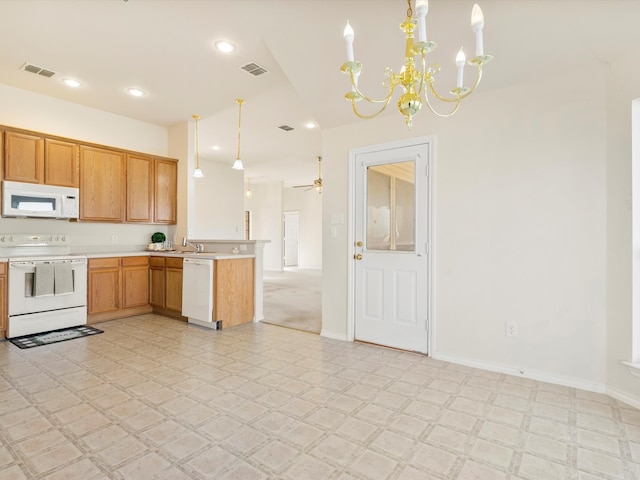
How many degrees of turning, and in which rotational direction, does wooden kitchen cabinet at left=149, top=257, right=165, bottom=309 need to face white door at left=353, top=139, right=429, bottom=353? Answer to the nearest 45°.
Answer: approximately 90° to its left

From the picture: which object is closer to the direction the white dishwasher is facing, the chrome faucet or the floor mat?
the floor mat

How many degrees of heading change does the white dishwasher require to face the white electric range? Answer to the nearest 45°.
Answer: approximately 45° to its right

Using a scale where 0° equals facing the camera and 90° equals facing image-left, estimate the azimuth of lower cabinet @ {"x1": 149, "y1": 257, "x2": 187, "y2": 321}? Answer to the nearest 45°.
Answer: approximately 45°
